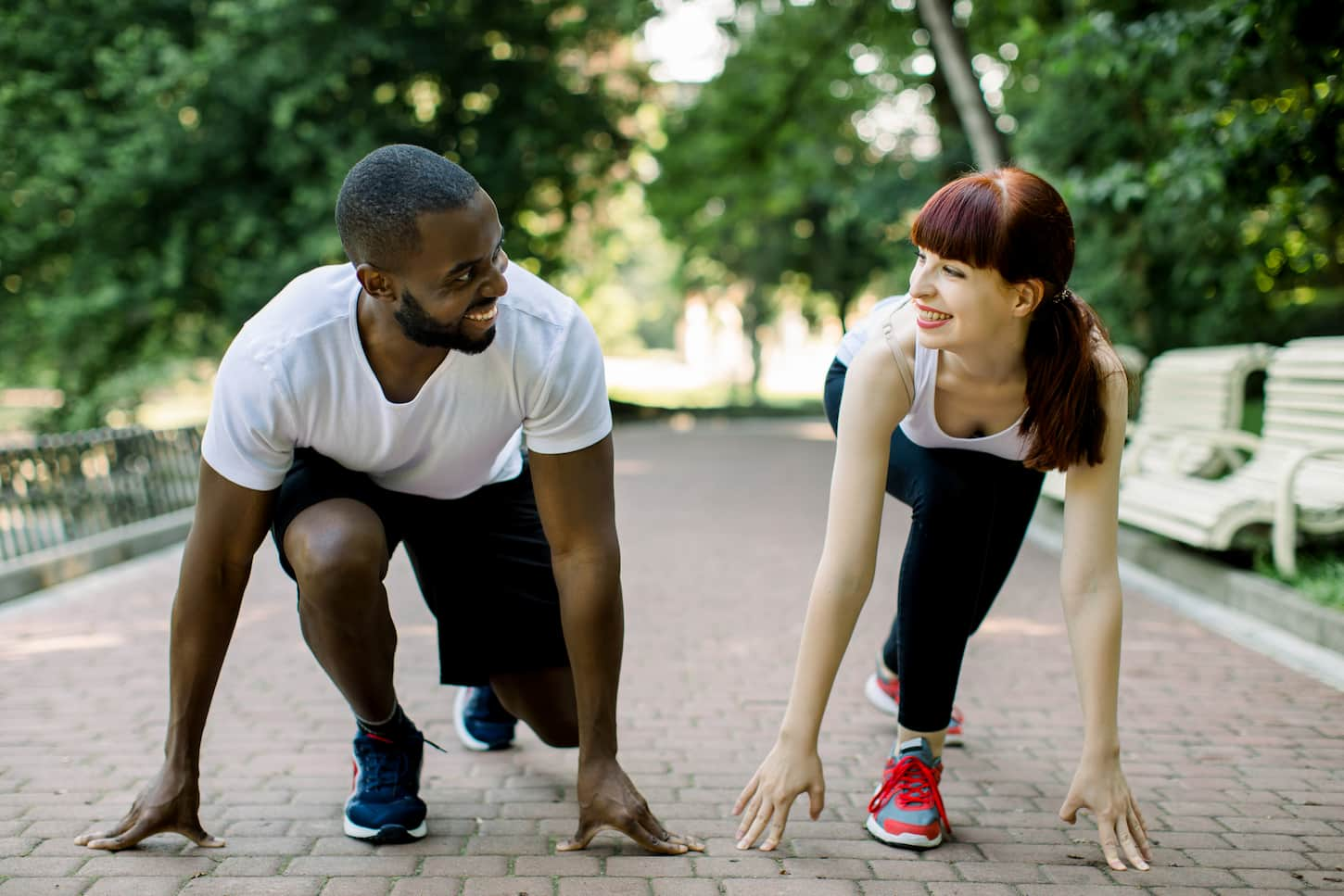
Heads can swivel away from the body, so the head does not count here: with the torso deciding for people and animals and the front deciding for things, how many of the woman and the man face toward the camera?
2

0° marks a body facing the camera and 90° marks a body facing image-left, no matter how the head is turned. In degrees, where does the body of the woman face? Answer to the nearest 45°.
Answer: approximately 0°

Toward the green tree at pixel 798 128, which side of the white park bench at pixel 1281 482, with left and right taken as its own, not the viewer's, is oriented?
right

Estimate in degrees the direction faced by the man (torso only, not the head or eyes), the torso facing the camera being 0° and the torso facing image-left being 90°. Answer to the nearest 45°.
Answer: approximately 0°

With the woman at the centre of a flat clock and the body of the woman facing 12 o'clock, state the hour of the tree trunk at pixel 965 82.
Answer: The tree trunk is roughly at 6 o'clock from the woman.

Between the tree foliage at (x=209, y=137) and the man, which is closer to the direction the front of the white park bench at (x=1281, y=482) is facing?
the man

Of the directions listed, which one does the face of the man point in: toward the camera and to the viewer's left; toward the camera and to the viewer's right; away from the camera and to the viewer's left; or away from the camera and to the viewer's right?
toward the camera and to the viewer's right

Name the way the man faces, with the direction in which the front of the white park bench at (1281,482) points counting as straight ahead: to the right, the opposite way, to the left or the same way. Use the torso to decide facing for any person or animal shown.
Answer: to the left

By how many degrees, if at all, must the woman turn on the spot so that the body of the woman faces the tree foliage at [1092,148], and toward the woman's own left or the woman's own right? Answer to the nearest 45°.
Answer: approximately 180°

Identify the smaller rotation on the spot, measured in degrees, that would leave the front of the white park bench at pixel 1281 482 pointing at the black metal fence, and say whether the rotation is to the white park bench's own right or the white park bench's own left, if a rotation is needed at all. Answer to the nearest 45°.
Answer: approximately 45° to the white park bench's own right

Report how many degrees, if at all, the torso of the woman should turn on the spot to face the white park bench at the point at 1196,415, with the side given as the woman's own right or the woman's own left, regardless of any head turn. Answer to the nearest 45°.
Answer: approximately 180°

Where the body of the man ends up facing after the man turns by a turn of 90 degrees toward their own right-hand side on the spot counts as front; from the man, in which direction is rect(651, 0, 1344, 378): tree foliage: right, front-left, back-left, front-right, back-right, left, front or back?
back-right

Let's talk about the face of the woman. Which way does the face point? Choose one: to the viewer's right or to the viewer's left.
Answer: to the viewer's left

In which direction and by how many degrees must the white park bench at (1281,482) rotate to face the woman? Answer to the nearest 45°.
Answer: approximately 45° to its left

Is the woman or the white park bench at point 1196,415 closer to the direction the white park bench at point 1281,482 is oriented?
the woman
